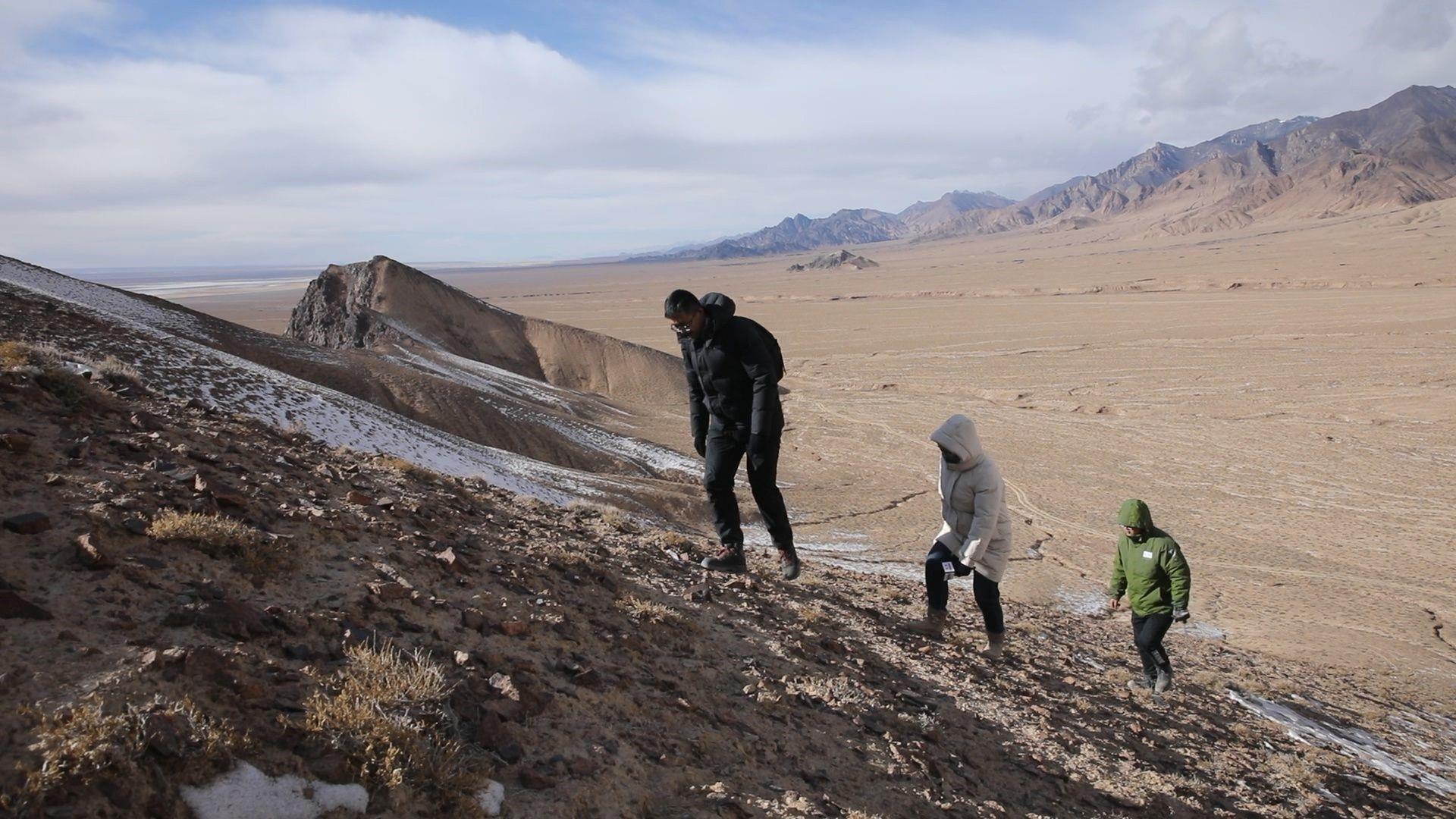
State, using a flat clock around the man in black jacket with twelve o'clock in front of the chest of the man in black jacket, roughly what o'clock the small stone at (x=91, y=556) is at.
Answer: The small stone is roughly at 12 o'clock from the man in black jacket.

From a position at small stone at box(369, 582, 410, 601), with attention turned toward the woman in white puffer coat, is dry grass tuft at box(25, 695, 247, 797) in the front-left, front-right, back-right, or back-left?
back-right

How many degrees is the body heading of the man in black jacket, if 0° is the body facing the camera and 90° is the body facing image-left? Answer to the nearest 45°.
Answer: approximately 45°

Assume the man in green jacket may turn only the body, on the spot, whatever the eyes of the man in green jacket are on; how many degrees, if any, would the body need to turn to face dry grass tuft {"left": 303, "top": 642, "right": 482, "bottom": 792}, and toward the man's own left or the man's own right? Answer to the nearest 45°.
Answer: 0° — they already face it

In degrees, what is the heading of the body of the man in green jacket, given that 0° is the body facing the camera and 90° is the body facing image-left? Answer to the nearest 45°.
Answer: approximately 45°

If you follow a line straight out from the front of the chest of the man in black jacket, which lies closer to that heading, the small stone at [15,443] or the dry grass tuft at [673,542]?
the small stone

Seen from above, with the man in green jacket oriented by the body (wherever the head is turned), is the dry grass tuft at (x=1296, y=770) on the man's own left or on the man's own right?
on the man's own left

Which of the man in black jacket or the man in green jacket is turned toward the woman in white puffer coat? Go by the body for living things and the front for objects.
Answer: the man in green jacket

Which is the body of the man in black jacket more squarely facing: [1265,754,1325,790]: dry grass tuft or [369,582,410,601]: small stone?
the small stone
